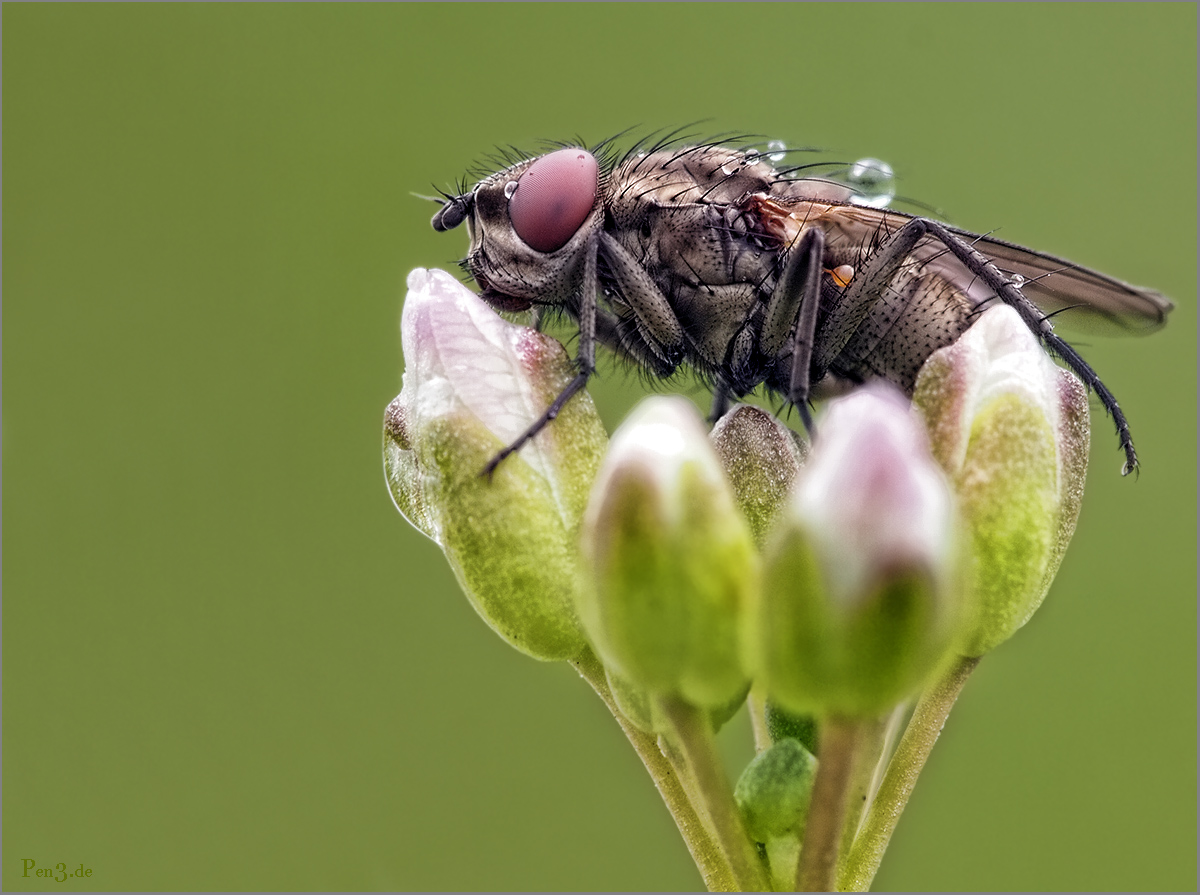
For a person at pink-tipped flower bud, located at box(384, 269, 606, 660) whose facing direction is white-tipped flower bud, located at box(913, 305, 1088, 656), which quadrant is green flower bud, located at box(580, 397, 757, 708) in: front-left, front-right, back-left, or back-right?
front-right

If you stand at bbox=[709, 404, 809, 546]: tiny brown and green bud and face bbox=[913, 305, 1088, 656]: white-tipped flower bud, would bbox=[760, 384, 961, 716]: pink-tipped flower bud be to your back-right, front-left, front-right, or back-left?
front-right

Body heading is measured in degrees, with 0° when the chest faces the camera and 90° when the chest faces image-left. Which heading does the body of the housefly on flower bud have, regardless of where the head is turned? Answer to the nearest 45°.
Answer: approximately 90°
